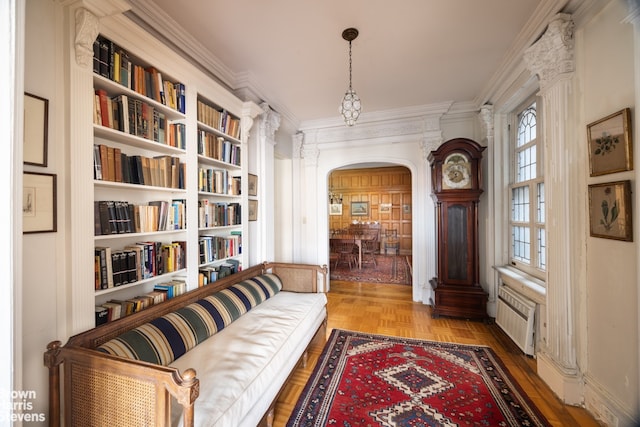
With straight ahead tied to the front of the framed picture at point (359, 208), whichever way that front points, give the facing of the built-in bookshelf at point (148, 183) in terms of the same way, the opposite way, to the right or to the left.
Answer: to the left

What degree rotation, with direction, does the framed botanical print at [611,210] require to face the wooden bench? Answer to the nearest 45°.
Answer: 0° — it already faces it

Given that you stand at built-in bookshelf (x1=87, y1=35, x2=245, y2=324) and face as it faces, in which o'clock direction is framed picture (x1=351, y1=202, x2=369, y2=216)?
The framed picture is roughly at 9 o'clock from the built-in bookshelf.

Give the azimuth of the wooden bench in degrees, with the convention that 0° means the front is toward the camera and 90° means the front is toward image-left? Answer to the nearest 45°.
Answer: approximately 315°

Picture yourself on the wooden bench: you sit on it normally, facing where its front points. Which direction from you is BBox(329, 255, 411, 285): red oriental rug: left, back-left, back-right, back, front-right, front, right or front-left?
left
